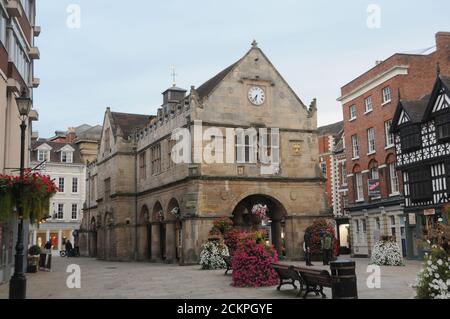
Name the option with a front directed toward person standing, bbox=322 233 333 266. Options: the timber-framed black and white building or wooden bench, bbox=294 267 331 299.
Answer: the timber-framed black and white building

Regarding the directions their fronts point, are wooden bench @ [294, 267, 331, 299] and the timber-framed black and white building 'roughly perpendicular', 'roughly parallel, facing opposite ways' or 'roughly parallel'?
roughly perpendicular

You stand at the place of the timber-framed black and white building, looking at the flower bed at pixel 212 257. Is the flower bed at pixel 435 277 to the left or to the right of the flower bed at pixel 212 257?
left

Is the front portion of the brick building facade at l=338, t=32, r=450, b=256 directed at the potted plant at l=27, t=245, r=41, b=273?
yes

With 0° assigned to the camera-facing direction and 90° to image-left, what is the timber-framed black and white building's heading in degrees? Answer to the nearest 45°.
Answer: approximately 45°

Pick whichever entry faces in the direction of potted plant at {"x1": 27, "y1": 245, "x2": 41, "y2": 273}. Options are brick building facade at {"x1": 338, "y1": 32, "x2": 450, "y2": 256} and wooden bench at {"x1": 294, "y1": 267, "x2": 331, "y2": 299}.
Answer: the brick building facade

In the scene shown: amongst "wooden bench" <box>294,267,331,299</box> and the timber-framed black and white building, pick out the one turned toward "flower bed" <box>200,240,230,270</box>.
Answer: the timber-framed black and white building
